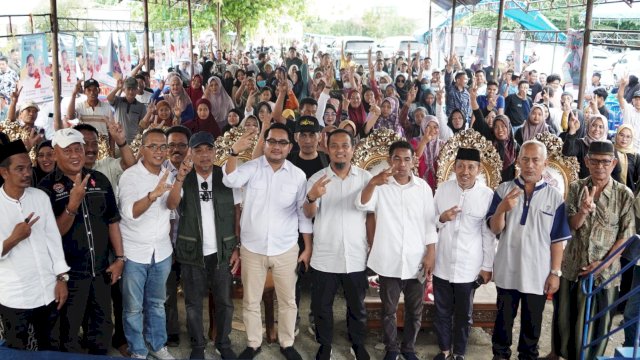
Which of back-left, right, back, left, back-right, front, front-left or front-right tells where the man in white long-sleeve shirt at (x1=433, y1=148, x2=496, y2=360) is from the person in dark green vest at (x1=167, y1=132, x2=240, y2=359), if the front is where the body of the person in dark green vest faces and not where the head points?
left

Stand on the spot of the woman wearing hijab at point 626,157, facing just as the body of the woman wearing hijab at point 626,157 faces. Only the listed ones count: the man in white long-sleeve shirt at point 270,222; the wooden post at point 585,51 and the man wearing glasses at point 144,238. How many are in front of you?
2

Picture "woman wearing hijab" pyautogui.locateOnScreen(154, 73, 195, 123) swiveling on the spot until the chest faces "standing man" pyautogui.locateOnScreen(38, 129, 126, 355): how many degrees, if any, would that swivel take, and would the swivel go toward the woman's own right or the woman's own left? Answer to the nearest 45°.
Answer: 0° — they already face them

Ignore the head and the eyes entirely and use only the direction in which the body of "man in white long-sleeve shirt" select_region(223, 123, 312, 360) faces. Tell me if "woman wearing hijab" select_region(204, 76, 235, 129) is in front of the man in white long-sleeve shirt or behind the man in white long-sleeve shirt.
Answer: behind
